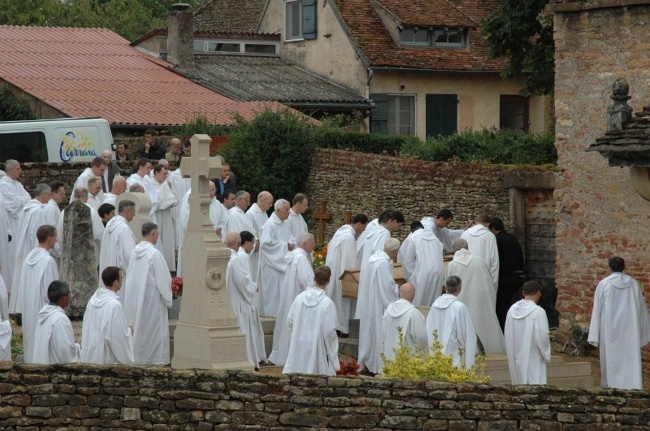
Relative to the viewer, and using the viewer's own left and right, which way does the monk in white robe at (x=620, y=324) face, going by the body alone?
facing away from the viewer

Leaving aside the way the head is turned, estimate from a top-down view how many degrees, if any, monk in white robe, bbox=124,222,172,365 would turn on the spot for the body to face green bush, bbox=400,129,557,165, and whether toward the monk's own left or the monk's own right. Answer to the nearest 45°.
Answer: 0° — they already face it

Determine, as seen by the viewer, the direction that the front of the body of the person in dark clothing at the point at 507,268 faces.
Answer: to the viewer's left

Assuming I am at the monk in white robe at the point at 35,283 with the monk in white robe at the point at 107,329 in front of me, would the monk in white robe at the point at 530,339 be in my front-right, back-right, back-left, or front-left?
front-left

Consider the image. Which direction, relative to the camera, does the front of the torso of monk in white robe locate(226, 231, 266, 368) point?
to the viewer's right

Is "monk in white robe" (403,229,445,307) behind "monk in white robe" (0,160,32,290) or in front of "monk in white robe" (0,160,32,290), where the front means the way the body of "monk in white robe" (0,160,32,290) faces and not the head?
in front

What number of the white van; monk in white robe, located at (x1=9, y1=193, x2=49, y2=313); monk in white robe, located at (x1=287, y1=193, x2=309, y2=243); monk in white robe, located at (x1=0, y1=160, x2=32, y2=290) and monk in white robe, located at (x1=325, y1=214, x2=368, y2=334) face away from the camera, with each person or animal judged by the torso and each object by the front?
0

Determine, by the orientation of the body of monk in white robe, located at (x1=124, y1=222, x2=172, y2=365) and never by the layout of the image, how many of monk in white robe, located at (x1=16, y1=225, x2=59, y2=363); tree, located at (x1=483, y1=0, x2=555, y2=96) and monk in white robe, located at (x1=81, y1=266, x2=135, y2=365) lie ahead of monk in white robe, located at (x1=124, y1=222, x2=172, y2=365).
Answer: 1
